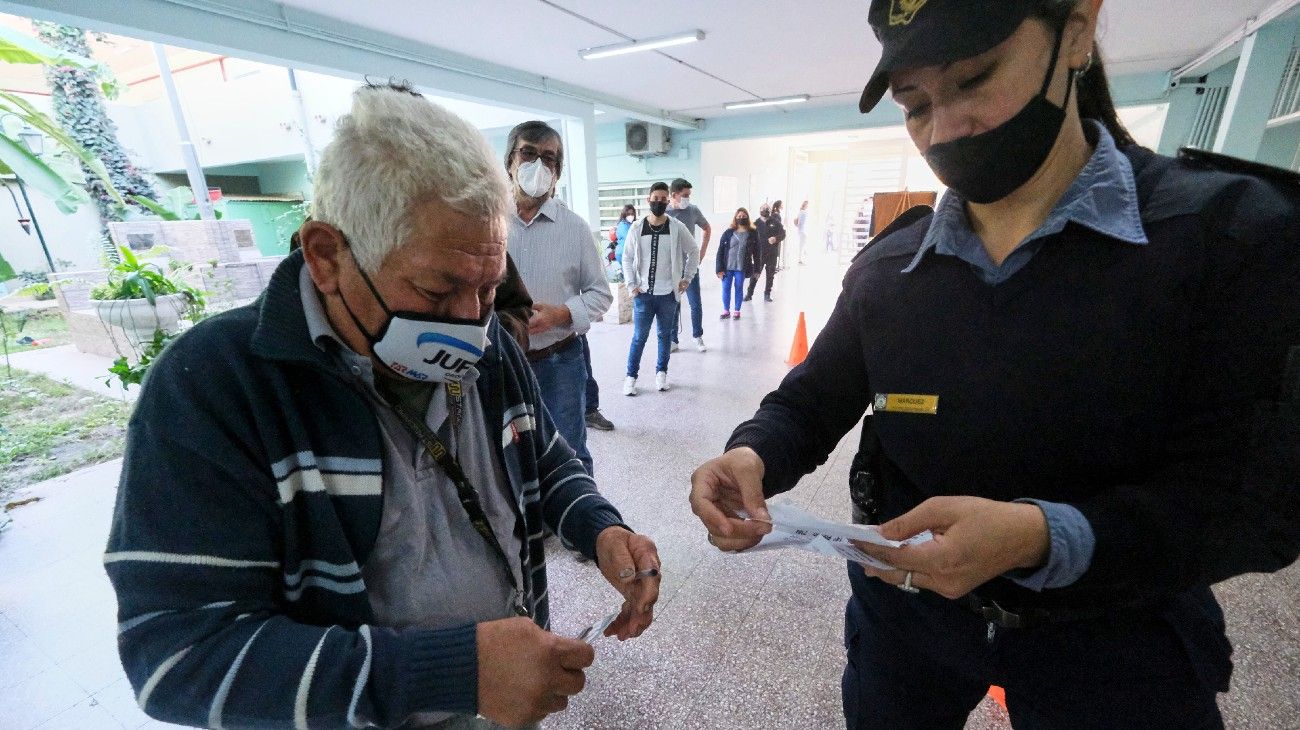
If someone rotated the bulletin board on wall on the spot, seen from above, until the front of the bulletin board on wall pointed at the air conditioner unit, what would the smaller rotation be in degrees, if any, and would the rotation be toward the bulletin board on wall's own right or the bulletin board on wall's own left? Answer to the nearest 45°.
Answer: approximately 90° to the bulletin board on wall's own right

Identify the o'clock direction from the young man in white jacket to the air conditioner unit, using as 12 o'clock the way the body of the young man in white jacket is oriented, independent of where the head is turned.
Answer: The air conditioner unit is roughly at 6 o'clock from the young man in white jacket.

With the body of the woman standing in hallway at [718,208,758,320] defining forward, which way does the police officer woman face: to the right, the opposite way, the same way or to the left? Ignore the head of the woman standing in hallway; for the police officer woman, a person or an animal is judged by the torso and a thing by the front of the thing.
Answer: to the right

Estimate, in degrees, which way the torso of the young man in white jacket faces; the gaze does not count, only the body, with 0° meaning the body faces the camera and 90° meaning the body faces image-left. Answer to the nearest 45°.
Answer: approximately 0°

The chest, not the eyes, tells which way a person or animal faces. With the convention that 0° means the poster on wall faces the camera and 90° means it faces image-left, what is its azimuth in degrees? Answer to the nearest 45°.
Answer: approximately 0°

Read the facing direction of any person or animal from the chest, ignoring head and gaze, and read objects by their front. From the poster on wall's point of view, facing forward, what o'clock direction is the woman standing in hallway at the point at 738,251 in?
The woman standing in hallway is roughly at 12 o'clock from the poster on wall.

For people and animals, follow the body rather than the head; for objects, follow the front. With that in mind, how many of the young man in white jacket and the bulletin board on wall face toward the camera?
2
